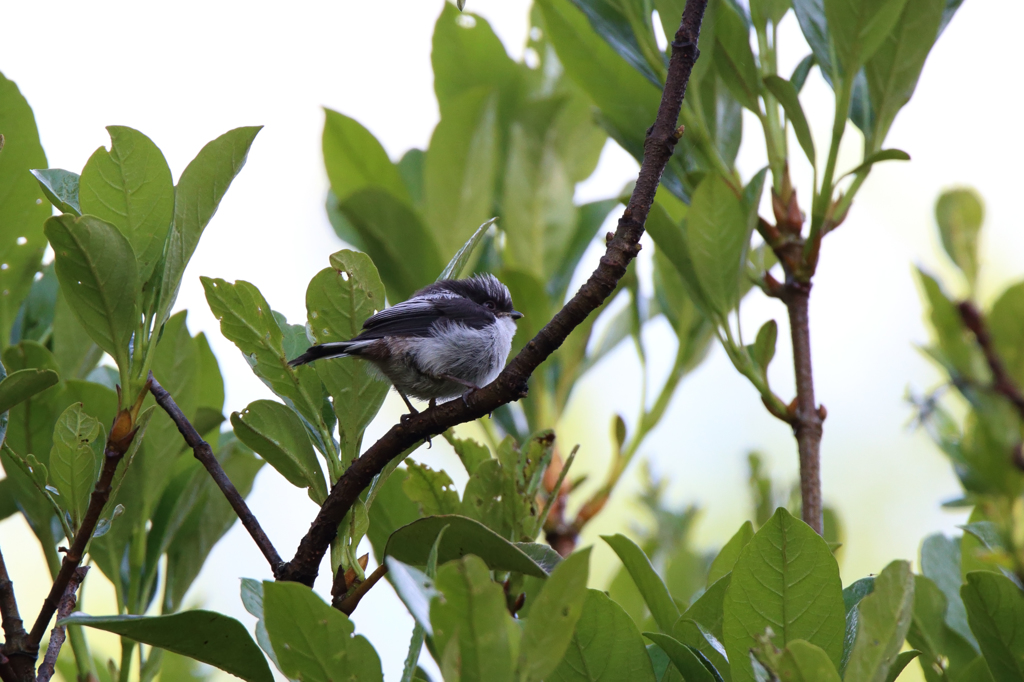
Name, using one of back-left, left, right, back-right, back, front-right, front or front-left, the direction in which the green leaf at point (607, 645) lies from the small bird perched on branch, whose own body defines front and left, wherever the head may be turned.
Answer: right

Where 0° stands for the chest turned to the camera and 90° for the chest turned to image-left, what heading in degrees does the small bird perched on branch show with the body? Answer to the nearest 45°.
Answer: approximately 270°

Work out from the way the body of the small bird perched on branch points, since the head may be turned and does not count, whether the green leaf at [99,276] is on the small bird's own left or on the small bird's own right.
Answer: on the small bird's own right
